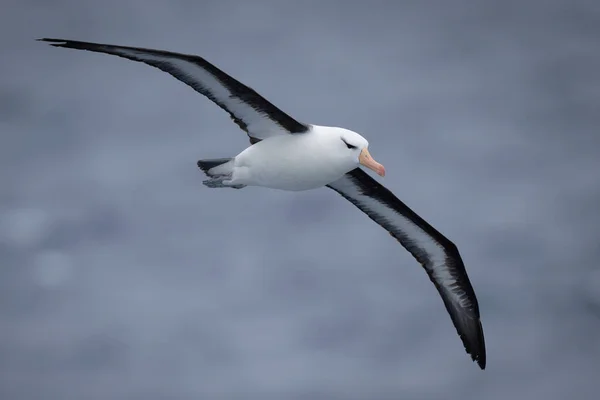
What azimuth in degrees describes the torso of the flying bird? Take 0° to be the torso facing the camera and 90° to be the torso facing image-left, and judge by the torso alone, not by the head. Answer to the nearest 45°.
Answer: approximately 315°
